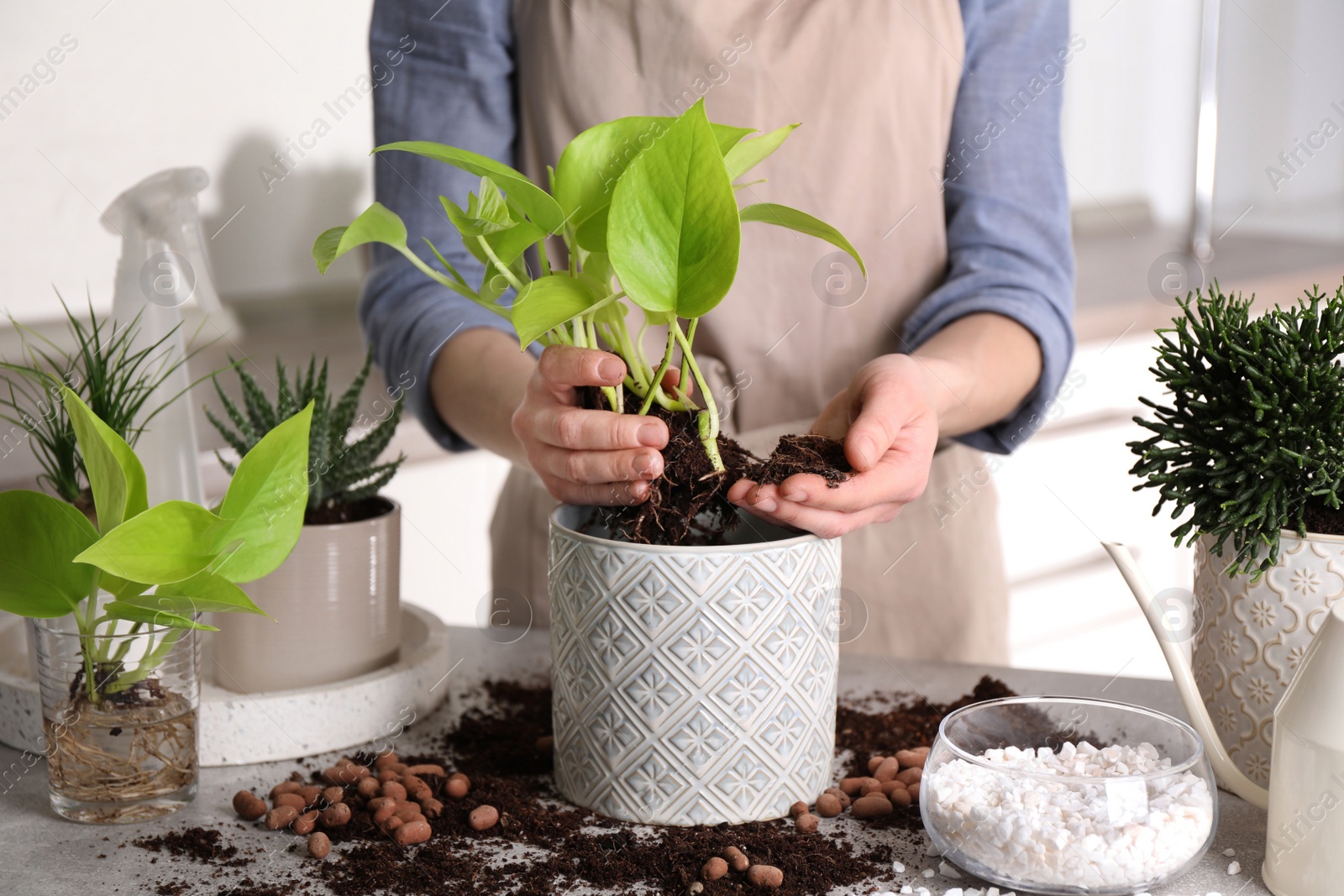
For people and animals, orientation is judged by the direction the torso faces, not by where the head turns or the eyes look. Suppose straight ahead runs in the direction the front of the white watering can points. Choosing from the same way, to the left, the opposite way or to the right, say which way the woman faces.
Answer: to the left

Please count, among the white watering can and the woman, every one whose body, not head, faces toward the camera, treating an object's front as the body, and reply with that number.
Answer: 1

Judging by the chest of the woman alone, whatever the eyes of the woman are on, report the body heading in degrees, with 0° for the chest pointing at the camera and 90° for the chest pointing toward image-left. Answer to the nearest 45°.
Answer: approximately 0°

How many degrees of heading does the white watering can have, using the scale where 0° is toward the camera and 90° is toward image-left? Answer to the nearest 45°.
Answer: approximately 90°
